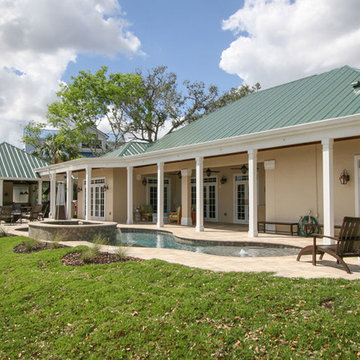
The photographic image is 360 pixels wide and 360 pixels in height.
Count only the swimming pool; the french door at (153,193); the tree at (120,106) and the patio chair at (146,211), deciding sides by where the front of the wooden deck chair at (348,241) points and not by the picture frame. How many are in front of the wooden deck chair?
4

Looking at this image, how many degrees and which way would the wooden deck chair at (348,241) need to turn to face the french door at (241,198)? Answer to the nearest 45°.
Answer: approximately 45° to its right

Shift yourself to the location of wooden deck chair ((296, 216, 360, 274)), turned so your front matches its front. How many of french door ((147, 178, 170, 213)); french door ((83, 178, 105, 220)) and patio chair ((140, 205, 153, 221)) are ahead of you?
3

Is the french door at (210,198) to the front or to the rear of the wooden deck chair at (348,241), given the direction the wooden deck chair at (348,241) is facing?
to the front

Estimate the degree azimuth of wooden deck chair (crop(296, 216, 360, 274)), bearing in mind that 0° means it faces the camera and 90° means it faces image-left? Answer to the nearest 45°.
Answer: approximately 135°

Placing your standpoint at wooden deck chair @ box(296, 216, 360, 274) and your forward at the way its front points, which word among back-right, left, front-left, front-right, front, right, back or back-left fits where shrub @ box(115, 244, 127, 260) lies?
front-left

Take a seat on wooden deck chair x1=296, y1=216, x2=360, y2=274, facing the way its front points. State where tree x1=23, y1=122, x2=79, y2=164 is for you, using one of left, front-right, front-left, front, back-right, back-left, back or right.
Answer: front

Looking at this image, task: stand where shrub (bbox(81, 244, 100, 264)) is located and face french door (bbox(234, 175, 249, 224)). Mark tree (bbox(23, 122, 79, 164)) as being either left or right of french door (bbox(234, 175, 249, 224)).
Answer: left

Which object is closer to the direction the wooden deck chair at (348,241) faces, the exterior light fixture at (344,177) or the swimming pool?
the swimming pool

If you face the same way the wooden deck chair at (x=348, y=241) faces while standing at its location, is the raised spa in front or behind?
in front

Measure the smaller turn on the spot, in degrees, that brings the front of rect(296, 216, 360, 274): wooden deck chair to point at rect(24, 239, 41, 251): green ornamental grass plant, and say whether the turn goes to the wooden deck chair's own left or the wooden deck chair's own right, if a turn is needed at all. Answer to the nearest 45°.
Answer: approximately 45° to the wooden deck chair's own left

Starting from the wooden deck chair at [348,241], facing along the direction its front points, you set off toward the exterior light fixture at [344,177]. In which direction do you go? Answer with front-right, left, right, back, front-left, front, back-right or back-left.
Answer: front-right

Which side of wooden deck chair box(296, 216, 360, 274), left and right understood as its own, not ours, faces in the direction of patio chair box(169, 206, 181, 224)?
front

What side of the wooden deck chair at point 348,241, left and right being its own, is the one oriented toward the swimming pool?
front
